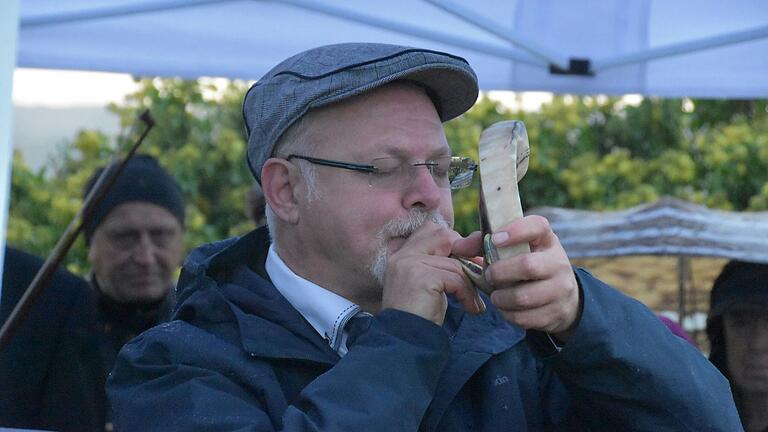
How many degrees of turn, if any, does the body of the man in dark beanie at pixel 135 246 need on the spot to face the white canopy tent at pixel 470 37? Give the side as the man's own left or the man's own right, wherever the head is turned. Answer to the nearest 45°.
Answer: approximately 45° to the man's own left

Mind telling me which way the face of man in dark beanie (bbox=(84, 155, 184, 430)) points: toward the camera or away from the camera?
toward the camera

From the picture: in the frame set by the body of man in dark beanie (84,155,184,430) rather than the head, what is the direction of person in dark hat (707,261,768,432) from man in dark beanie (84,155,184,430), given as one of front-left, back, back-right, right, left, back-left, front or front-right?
front-left

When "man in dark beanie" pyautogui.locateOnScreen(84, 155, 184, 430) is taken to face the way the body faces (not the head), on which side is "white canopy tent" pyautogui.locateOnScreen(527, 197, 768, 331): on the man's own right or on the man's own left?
on the man's own left

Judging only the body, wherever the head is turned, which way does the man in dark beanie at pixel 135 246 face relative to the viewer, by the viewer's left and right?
facing the viewer
